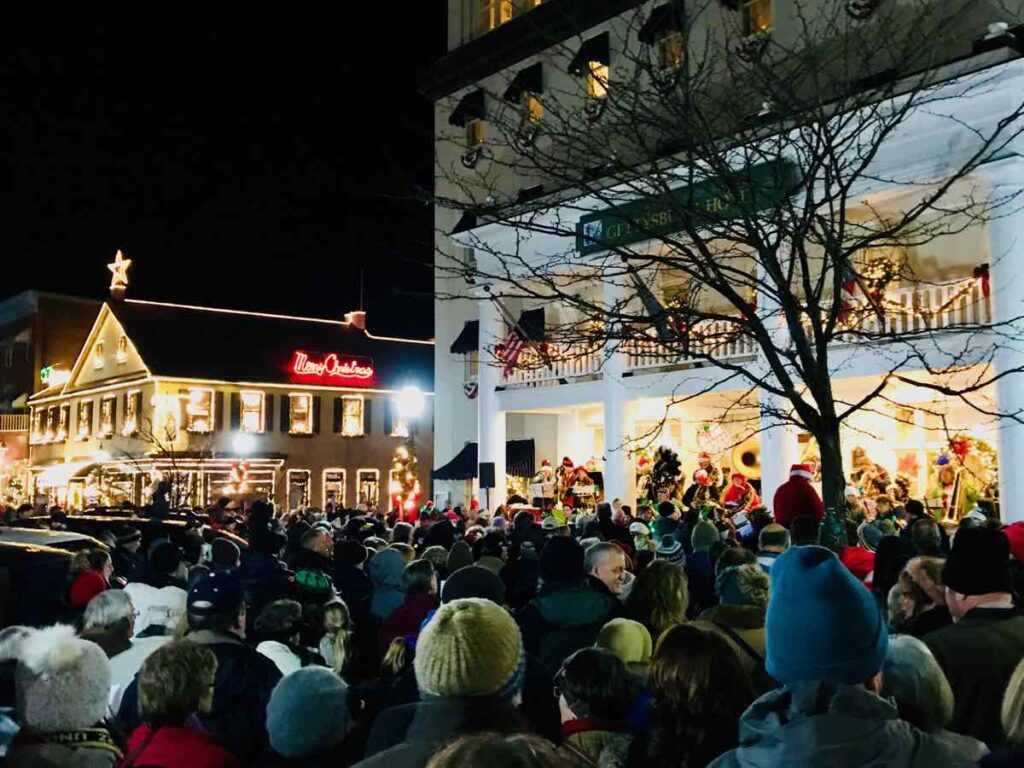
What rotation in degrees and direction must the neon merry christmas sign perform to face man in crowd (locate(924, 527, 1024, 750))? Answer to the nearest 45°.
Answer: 0° — it already faces them

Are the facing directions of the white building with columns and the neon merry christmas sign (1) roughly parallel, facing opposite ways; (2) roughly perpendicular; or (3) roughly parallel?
roughly perpendicular

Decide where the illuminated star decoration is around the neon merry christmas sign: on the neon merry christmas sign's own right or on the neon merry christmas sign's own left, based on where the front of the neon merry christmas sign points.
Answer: on the neon merry christmas sign's own right

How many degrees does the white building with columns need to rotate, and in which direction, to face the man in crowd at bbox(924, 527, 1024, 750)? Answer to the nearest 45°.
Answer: approximately 45° to its left

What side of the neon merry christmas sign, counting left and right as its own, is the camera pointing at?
front

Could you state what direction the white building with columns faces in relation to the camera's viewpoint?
facing the viewer and to the left of the viewer

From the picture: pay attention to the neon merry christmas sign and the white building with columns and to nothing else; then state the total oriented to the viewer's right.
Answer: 0

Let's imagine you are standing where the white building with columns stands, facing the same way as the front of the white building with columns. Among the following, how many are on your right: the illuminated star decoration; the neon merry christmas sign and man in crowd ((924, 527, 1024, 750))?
2

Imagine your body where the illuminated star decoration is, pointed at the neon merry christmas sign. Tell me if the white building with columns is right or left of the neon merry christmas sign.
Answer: right

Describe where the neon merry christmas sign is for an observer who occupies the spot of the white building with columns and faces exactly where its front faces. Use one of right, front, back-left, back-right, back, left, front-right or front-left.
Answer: right

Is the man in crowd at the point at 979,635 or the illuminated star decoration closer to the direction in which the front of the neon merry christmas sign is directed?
the man in crowd

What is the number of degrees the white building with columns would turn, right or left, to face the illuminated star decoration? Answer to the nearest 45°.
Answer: approximately 90° to its right
